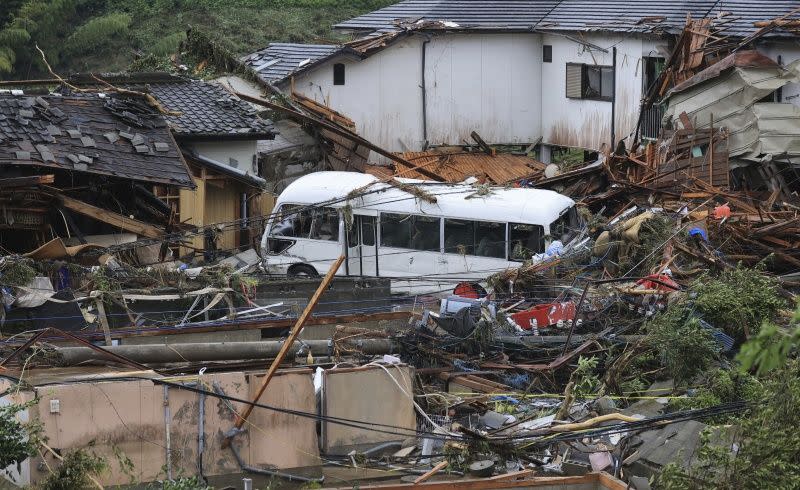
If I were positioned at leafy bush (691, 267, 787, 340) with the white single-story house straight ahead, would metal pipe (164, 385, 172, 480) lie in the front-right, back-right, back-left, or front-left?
back-left

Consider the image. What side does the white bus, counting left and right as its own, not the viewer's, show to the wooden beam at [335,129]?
right

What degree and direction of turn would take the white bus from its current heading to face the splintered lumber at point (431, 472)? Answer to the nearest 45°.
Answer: approximately 90° to its left

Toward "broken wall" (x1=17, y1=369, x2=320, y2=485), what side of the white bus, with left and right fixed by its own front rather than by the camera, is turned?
left

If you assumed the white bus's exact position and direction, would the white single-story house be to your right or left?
on your right

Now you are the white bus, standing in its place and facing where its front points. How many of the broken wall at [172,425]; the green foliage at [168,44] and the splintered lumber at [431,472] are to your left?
2

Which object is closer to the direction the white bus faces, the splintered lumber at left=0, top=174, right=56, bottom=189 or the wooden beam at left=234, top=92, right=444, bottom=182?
the splintered lumber

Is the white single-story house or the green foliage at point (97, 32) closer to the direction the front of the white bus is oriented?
the green foliage

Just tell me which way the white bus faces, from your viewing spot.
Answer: facing to the left of the viewer

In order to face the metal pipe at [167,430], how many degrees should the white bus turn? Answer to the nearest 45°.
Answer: approximately 90° to its left

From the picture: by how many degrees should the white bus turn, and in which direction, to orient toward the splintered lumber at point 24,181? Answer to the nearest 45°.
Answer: approximately 45° to its left

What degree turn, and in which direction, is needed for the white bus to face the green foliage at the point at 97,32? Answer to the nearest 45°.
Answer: approximately 45° to its right

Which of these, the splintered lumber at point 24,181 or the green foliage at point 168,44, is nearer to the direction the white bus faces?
the splintered lumber
